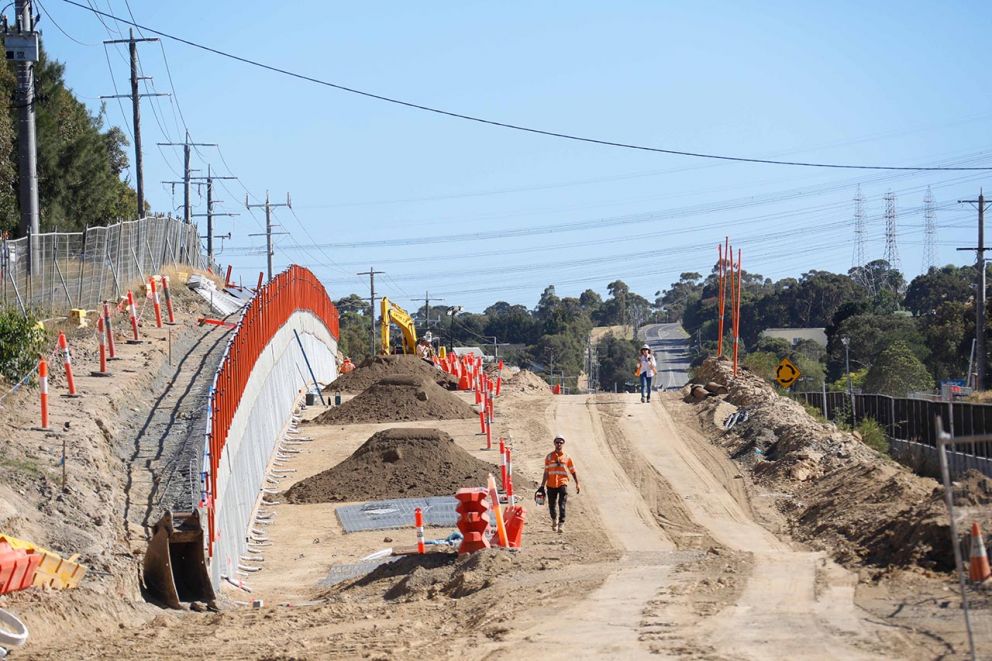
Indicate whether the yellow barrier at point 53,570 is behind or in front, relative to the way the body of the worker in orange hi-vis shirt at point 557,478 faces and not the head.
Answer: in front

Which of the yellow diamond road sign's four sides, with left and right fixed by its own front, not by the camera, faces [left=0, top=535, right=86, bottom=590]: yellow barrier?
front

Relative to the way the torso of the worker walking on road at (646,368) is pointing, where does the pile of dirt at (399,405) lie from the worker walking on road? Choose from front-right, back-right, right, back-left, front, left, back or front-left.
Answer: right

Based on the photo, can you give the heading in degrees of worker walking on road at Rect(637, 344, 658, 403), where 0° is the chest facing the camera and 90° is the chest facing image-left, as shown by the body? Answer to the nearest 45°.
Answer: approximately 0°

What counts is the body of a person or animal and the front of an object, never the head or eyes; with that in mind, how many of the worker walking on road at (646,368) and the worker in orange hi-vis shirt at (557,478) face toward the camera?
2

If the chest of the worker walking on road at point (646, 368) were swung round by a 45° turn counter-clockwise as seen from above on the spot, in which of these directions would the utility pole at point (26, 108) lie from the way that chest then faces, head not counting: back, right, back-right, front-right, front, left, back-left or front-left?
right

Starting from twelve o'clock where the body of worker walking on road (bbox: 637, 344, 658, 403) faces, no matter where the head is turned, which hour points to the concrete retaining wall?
The concrete retaining wall is roughly at 1 o'clock from the worker walking on road.

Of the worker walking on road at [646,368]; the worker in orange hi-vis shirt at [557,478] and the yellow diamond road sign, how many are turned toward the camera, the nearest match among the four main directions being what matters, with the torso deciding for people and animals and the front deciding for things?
3

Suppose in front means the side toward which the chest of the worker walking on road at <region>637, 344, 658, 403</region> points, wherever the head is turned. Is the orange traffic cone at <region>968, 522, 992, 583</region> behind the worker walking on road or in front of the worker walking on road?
in front

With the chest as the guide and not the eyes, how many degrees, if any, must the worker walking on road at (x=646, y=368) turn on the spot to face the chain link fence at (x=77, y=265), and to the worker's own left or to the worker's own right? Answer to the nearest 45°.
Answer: approximately 45° to the worker's own right
